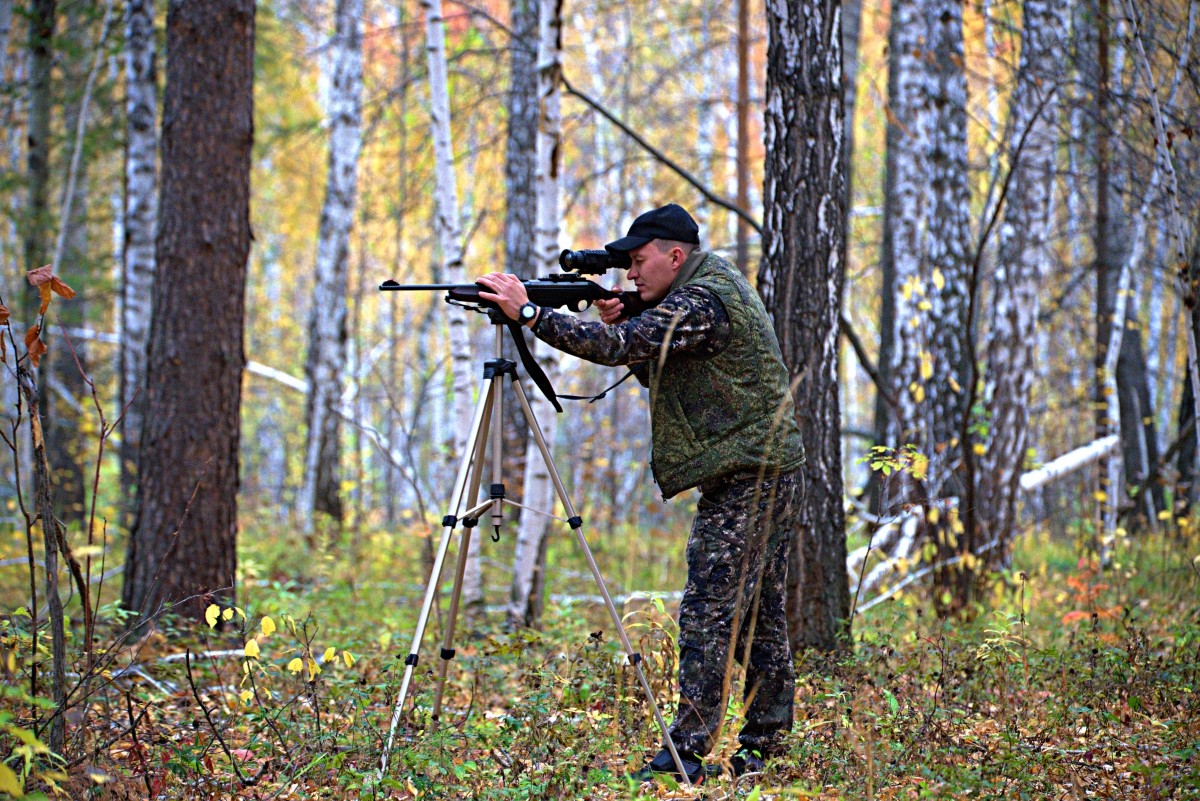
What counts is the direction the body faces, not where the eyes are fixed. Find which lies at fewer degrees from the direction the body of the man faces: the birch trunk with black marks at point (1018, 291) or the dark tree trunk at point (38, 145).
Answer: the dark tree trunk

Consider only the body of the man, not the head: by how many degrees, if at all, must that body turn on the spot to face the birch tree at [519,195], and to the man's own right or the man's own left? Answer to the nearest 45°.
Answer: approximately 90° to the man's own right

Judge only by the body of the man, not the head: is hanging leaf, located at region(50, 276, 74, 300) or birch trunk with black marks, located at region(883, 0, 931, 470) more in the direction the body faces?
the hanging leaf

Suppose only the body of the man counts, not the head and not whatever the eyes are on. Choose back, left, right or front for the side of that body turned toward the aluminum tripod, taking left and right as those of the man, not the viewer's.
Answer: front

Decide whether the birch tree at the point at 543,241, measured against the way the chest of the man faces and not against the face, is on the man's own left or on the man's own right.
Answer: on the man's own right

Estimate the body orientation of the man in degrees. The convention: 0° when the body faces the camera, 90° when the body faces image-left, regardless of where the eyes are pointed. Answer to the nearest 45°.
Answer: approximately 90°

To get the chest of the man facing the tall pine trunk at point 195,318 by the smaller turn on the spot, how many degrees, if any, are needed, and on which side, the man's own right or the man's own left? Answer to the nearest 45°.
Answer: approximately 45° to the man's own right
